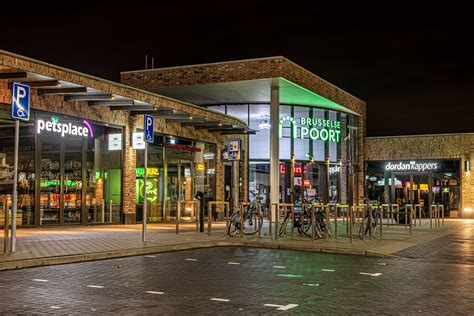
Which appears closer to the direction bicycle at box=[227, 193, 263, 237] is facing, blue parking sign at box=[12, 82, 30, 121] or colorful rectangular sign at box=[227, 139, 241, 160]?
the colorful rectangular sign

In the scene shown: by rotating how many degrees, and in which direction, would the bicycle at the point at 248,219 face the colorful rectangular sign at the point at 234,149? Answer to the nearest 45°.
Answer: approximately 45° to its left

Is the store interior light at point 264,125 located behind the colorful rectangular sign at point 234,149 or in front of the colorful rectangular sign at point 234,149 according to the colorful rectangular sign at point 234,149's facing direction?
behind

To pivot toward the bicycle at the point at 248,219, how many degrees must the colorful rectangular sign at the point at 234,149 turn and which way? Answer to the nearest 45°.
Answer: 0° — it already faces it

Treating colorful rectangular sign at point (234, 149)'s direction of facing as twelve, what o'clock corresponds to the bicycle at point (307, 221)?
The bicycle is roughly at 11 o'clock from the colorful rectangular sign.

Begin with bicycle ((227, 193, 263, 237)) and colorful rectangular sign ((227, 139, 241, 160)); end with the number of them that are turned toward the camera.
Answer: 1

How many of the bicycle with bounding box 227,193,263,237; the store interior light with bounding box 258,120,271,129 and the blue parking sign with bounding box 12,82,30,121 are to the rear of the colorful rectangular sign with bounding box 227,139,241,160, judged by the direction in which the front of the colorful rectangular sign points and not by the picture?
1

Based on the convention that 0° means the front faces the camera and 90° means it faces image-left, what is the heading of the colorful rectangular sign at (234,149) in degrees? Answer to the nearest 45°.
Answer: approximately 0°
